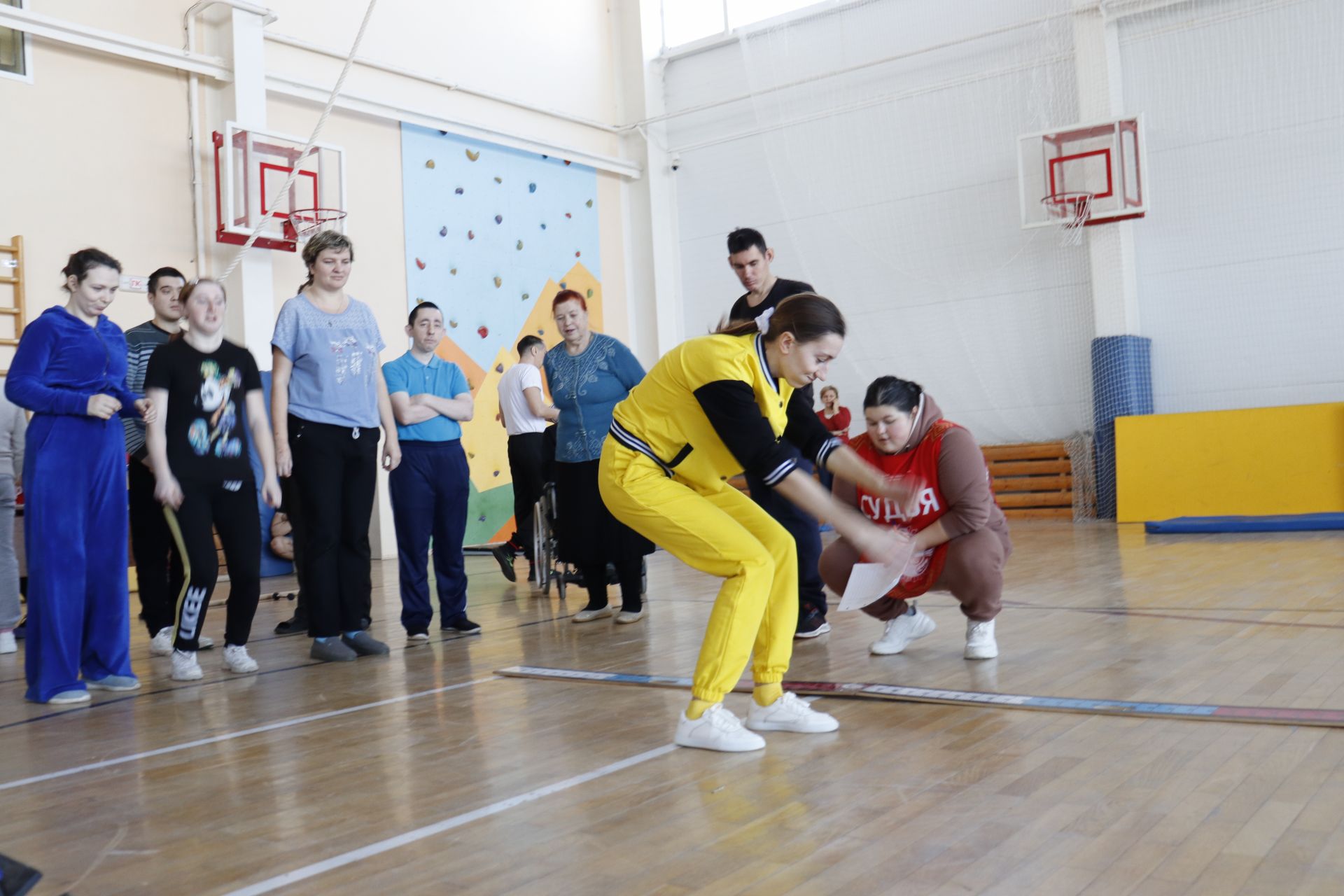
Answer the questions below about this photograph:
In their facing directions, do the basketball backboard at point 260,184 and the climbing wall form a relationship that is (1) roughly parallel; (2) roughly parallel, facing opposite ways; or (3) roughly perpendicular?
roughly parallel

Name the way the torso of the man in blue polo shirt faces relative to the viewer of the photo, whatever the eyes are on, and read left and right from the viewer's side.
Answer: facing the viewer

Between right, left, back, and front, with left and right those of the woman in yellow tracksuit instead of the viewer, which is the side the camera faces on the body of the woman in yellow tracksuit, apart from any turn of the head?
right

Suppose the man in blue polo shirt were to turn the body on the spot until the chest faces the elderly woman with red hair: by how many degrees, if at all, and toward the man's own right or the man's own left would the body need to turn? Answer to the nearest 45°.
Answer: approximately 90° to the man's own left

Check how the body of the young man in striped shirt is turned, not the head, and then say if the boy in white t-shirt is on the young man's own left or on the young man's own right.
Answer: on the young man's own left

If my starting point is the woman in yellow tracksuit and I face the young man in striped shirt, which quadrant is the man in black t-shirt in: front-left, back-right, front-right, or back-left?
front-right

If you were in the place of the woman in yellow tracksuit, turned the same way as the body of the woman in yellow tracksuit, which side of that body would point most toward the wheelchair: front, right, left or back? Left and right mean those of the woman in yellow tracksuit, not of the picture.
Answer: left

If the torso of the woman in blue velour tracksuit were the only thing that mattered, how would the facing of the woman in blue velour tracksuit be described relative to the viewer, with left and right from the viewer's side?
facing the viewer and to the right of the viewer

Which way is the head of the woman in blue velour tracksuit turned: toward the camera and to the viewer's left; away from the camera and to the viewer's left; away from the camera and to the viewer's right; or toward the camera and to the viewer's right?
toward the camera and to the viewer's right

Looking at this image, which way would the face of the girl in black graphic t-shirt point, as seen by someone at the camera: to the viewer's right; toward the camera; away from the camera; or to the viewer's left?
toward the camera

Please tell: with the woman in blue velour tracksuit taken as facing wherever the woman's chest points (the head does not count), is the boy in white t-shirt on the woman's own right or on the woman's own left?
on the woman's own left

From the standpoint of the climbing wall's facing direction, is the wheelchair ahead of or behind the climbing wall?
ahead

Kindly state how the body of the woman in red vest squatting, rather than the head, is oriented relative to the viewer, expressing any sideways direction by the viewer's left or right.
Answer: facing the viewer and to the left of the viewer

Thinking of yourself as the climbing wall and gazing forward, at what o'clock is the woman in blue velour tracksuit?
The woman in blue velour tracksuit is roughly at 2 o'clock from the climbing wall.

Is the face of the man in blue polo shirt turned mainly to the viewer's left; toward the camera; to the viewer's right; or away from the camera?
toward the camera

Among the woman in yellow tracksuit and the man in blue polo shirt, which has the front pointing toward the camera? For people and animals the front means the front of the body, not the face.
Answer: the man in blue polo shirt
